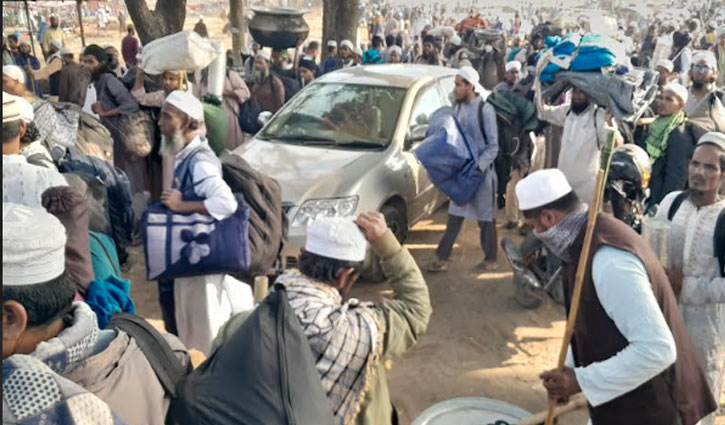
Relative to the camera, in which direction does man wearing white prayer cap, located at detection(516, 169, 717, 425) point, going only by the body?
to the viewer's left

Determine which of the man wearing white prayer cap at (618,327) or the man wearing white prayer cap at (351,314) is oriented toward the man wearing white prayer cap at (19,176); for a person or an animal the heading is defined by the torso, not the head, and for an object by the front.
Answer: the man wearing white prayer cap at (618,327)

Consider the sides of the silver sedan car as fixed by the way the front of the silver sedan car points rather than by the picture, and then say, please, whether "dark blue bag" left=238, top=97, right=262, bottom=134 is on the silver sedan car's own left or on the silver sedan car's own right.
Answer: on the silver sedan car's own right

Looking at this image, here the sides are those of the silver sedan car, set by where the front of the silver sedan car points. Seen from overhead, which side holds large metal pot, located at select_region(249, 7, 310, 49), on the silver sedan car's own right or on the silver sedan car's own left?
on the silver sedan car's own right

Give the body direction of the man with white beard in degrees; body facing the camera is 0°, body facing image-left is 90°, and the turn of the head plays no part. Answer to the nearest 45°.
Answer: approximately 90°

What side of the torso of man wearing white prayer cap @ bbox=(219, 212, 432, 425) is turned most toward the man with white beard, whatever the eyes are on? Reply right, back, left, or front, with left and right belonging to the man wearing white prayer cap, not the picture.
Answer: left

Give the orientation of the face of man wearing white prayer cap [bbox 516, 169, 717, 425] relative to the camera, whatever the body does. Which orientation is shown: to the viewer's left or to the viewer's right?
to the viewer's left

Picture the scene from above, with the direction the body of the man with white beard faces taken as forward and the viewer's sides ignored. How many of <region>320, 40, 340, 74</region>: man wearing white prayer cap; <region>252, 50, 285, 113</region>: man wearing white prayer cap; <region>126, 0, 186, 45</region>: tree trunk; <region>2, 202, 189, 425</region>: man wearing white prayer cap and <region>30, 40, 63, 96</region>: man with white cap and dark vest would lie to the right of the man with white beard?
4

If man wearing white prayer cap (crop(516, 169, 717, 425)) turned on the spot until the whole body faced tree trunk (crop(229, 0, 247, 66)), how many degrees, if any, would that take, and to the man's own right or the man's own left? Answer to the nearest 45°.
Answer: approximately 45° to the man's own right

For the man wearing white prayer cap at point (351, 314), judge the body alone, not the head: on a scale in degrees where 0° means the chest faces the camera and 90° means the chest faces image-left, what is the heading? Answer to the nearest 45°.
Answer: approximately 225°
